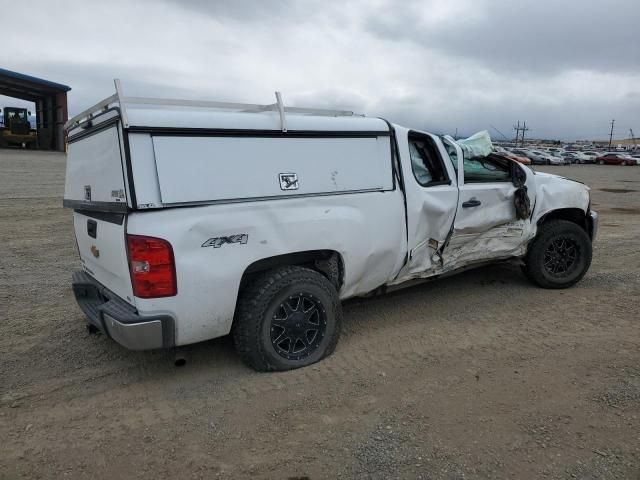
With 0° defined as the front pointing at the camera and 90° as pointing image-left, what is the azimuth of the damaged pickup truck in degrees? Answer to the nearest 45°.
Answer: approximately 225°

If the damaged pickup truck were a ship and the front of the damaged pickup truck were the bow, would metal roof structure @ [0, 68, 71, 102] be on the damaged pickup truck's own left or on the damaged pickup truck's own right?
on the damaged pickup truck's own left

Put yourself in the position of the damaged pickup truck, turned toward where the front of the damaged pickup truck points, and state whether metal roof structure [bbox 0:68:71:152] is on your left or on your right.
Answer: on your left
